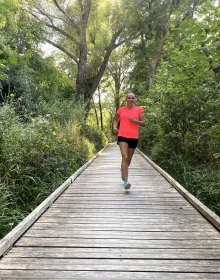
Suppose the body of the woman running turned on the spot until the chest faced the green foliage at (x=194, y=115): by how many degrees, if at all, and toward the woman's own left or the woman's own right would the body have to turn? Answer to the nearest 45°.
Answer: approximately 135° to the woman's own left

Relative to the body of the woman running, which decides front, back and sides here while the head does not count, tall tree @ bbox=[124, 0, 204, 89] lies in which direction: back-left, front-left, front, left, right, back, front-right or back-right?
back

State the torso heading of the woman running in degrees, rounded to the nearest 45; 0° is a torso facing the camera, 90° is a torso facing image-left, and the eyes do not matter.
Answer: approximately 0°

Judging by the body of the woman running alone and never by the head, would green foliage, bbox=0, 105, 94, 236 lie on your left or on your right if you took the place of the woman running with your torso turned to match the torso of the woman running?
on your right

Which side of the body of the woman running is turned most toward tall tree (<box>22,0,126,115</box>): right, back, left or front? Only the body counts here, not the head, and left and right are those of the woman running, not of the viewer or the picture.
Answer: back

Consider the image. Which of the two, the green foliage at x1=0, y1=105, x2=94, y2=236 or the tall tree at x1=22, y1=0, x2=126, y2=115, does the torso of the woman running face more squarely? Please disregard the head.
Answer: the green foliage
